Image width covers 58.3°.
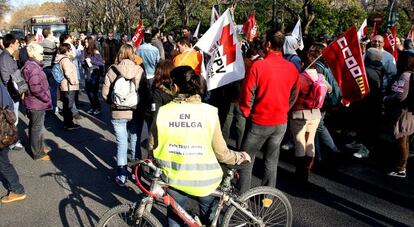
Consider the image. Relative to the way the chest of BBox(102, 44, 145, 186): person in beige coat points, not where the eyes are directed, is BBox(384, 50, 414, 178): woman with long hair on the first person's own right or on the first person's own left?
on the first person's own right

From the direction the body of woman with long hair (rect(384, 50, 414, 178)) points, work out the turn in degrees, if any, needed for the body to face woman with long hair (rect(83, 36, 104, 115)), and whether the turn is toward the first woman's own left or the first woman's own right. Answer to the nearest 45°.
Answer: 0° — they already face them

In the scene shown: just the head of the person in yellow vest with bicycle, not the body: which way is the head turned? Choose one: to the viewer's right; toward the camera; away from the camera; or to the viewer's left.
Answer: away from the camera

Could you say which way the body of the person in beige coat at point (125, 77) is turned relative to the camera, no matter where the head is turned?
away from the camera

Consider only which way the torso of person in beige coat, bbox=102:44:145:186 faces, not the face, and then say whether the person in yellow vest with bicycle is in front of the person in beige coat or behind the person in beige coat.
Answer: behind

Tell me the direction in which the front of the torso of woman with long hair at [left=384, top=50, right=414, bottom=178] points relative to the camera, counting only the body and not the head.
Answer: to the viewer's left

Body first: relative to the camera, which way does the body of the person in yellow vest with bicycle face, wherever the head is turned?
away from the camera

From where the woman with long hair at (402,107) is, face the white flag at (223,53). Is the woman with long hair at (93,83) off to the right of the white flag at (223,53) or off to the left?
right

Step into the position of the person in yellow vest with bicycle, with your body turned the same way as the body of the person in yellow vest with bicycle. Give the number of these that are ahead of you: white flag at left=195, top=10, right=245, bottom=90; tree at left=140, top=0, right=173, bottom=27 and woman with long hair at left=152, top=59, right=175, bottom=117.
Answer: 3
